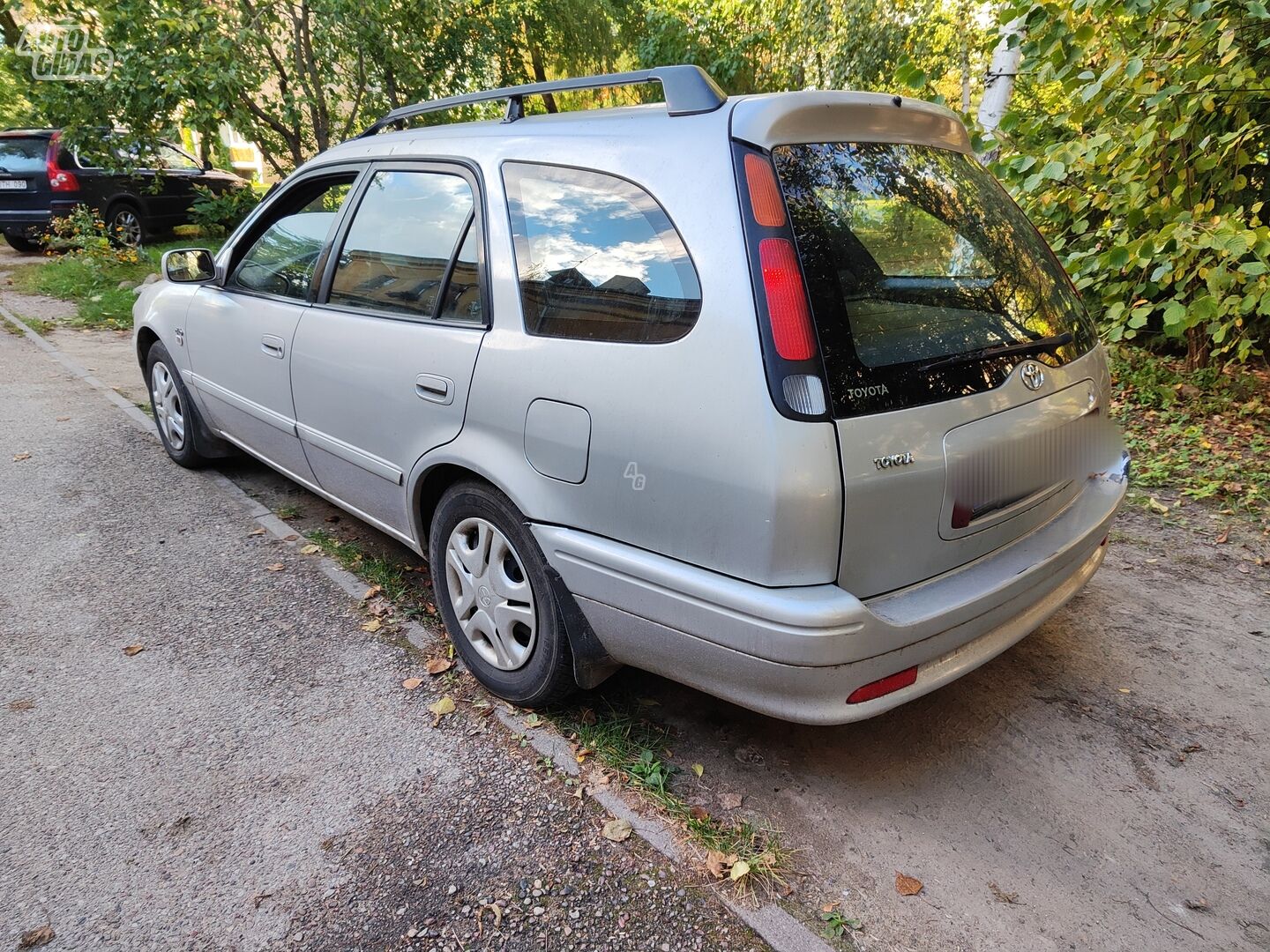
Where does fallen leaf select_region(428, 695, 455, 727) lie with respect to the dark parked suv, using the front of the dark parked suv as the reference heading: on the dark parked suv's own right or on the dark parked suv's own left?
on the dark parked suv's own right

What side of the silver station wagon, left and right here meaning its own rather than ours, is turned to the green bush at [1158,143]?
right

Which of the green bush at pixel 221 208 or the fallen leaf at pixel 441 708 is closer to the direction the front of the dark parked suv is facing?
the green bush

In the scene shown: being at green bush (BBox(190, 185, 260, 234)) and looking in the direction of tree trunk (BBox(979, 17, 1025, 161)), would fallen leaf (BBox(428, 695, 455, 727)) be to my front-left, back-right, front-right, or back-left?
front-right

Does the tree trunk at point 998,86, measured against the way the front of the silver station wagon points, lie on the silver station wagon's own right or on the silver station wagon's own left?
on the silver station wagon's own right

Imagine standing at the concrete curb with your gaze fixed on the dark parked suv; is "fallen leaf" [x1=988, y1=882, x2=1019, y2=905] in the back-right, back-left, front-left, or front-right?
back-right

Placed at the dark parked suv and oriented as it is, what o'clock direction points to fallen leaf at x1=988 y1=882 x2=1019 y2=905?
The fallen leaf is roughly at 4 o'clock from the dark parked suv.

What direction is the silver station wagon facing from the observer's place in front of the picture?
facing away from the viewer and to the left of the viewer

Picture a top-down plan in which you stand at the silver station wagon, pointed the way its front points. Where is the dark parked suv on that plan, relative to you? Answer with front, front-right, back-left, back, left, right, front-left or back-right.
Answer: front

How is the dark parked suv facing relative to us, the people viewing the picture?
facing away from the viewer and to the right of the viewer

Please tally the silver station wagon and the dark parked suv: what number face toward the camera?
0
